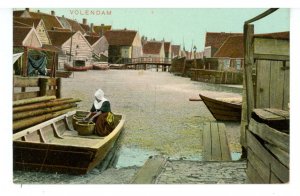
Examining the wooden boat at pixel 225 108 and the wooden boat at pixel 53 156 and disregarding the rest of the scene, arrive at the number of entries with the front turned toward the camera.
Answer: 0

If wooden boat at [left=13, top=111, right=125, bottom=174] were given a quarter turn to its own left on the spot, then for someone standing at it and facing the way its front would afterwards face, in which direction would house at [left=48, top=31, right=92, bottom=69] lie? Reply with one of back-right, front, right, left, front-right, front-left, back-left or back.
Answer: front-right

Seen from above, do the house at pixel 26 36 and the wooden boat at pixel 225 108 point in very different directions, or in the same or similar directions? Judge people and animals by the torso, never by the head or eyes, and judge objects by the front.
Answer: very different directions

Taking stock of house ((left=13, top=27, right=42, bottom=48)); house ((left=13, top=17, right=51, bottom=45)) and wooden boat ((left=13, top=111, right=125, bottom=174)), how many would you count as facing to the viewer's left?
0

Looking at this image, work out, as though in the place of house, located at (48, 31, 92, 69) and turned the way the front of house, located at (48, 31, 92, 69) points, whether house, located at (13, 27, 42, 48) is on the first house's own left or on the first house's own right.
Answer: on the first house's own right

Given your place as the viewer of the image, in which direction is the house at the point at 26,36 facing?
facing the viewer and to the right of the viewer

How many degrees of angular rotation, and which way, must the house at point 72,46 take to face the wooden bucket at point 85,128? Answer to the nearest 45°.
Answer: approximately 45° to its right

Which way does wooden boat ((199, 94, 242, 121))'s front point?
to the viewer's left

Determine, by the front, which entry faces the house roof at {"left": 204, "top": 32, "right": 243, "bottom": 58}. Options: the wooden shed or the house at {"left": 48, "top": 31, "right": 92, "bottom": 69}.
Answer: the house at {"left": 48, "top": 31, "right": 92, "bottom": 69}

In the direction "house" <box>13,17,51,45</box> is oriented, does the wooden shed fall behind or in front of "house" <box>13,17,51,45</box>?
in front

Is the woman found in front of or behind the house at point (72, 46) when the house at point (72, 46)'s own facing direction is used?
in front

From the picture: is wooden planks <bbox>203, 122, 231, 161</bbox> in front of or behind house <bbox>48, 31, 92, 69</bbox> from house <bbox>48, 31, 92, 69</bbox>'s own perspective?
in front
